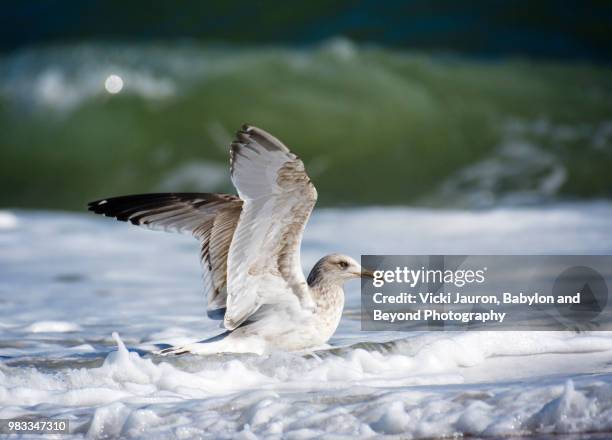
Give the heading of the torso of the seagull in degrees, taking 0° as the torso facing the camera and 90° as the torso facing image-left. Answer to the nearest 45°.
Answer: approximately 270°
